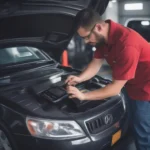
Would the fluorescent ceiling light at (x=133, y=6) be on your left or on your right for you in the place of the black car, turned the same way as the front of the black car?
on your left

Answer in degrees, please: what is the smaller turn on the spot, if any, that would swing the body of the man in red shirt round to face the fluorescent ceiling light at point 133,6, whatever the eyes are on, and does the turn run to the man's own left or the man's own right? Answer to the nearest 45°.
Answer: approximately 90° to the man's own right

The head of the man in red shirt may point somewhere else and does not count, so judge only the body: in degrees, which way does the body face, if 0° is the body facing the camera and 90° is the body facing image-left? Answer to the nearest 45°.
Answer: approximately 90°
